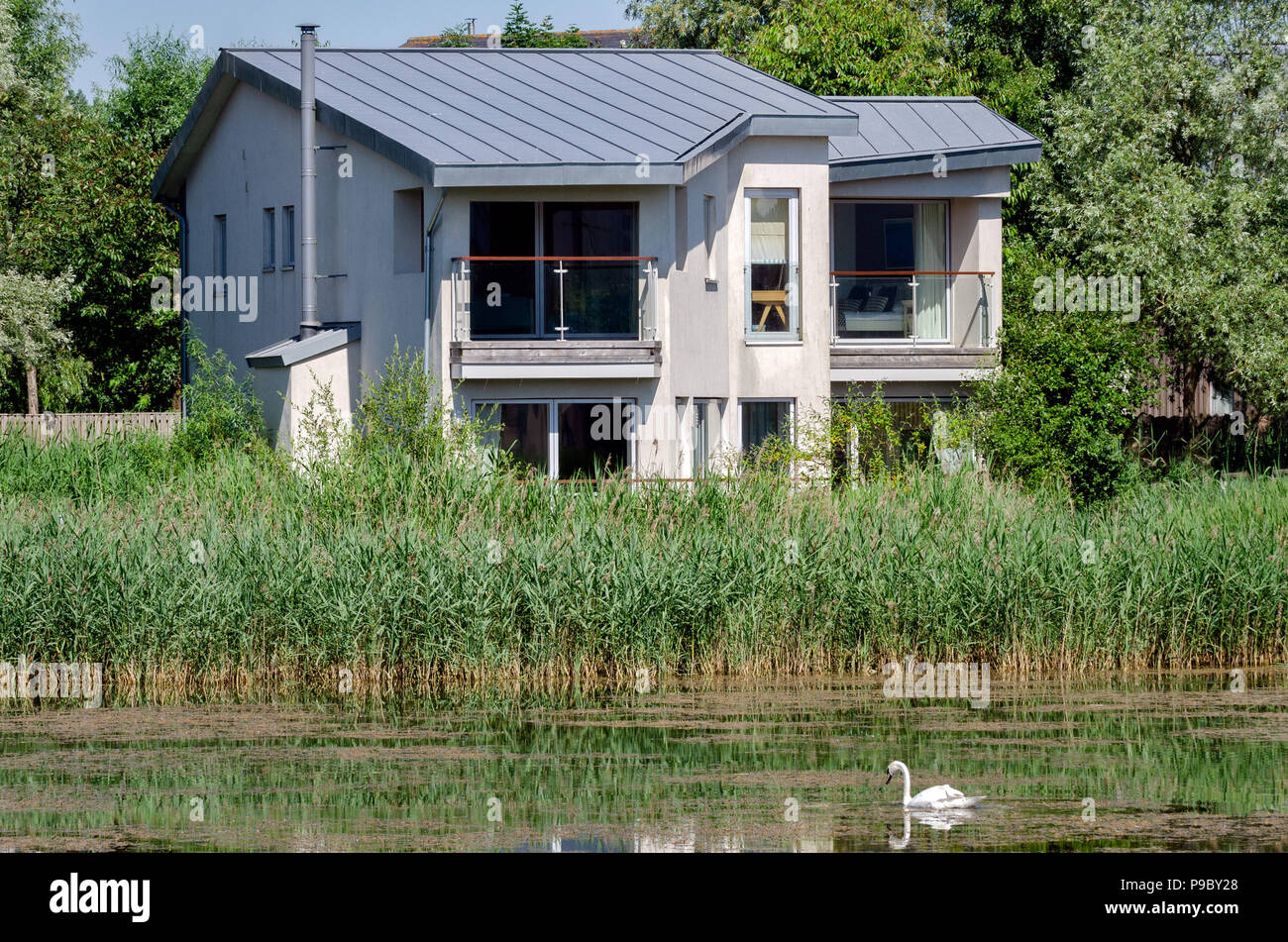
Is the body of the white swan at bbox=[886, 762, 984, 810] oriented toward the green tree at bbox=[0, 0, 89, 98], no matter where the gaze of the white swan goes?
no

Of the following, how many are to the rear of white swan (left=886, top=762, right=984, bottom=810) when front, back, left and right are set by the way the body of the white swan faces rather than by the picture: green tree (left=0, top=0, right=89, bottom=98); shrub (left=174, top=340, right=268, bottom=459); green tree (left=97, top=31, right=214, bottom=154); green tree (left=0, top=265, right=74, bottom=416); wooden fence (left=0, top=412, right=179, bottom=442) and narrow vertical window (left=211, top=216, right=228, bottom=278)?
0

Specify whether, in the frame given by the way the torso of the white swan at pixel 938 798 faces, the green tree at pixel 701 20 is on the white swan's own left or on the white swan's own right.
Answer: on the white swan's own right

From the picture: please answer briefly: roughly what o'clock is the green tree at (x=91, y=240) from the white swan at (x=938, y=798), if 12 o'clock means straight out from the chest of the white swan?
The green tree is roughly at 2 o'clock from the white swan.

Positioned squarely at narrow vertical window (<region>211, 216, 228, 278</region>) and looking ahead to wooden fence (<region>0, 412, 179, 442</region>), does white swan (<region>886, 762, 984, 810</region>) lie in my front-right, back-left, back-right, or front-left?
back-left

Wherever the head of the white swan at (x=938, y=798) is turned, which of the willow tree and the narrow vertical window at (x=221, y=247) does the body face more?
the narrow vertical window

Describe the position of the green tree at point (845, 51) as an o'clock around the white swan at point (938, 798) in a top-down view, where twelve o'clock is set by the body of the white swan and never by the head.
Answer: The green tree is roughly at 3 o'clock from the white swan.

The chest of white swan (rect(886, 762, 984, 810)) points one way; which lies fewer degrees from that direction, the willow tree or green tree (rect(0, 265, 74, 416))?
the green tree

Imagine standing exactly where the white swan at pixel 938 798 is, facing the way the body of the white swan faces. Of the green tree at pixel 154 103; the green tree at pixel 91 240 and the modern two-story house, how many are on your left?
0

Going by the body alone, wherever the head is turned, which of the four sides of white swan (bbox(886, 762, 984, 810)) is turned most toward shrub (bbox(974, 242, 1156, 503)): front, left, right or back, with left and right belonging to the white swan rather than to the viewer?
right

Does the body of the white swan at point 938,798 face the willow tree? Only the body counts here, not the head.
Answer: no

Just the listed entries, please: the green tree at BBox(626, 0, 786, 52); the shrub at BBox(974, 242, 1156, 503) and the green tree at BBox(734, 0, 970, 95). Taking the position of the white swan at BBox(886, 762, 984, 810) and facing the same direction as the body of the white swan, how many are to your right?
3

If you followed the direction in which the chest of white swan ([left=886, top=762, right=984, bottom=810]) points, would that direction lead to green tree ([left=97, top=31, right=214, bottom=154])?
no

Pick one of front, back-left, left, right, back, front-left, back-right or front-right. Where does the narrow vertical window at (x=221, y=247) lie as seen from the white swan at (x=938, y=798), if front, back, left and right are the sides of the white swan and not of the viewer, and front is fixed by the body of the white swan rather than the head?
front-right

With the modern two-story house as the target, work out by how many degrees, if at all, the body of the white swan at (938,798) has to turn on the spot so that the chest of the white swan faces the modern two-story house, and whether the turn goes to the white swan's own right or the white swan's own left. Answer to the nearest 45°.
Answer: approximately 90° to the white swan's own right

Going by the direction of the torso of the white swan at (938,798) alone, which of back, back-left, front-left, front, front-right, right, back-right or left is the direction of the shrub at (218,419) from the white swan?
front-right

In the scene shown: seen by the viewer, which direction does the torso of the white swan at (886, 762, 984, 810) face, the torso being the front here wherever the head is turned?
to the viewer's left
